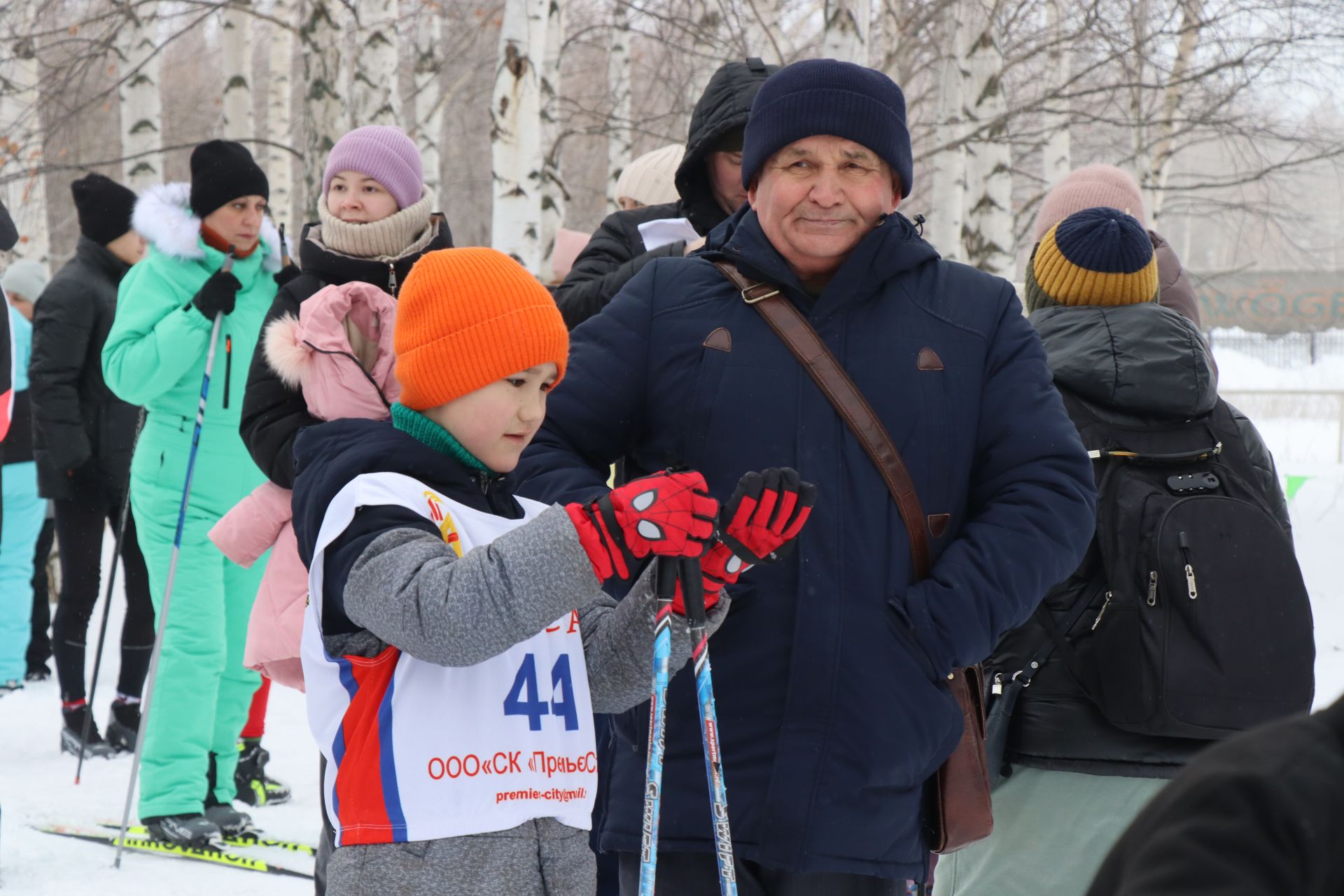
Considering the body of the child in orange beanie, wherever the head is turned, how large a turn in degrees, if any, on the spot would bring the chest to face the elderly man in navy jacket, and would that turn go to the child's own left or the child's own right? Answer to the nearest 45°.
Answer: approximately 90° to the child's own left

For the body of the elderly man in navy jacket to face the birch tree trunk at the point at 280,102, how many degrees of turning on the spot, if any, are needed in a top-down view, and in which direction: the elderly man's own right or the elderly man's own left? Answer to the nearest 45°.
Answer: approximately 135° to the elderly man's own right

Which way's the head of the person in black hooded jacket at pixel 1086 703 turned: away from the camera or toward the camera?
away from the camera

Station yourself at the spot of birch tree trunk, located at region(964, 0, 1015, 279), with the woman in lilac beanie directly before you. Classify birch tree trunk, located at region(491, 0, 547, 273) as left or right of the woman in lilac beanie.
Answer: right

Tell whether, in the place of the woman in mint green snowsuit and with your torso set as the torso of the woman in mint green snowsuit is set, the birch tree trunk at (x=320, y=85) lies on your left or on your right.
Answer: on your left

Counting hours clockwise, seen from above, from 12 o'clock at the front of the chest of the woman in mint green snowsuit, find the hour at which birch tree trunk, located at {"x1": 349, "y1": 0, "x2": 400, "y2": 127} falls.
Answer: The birch tree trunk is roughly at 8 o'clock from the woman in mint green snowsuit.
